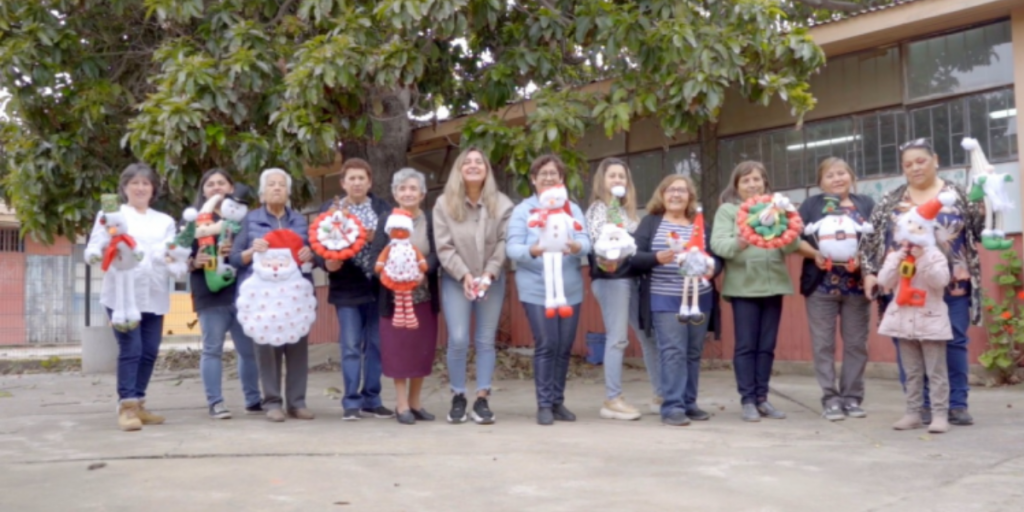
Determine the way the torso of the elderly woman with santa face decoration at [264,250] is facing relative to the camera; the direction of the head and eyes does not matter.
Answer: toward the camera

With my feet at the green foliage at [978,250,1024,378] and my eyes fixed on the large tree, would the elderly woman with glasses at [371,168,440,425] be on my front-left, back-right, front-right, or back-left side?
front-left

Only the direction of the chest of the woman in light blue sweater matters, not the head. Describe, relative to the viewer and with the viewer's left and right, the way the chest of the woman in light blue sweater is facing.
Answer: facing the viewer

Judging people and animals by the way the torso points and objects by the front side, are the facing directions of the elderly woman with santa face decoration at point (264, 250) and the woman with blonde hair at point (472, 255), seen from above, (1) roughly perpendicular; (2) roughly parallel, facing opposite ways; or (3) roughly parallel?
roughly parallel

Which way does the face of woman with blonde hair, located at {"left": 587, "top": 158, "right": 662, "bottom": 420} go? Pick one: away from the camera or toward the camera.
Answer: toward the camera

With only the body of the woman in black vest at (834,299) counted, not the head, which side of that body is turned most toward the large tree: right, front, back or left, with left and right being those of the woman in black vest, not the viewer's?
right

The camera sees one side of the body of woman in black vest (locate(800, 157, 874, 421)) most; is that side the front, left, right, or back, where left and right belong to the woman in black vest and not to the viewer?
front

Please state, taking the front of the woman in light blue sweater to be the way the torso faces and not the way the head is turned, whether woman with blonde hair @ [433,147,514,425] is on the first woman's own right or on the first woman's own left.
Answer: on the first woman's own right

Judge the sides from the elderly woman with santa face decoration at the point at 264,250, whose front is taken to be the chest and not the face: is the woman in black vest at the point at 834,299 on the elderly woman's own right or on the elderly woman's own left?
on the elderly woman's own left

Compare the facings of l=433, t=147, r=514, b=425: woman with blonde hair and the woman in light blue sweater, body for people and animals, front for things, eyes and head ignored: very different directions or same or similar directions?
same or similar directions

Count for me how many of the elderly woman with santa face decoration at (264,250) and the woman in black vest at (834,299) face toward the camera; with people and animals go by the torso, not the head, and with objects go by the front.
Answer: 2

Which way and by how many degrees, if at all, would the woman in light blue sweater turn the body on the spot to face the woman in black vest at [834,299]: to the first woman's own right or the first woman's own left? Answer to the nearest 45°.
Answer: approximately 90° to the first woman's own left

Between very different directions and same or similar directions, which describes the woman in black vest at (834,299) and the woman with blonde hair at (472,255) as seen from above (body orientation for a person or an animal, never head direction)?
same or similar directions

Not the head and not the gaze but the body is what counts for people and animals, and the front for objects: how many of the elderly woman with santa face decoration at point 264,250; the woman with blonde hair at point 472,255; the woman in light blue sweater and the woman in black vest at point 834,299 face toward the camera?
4

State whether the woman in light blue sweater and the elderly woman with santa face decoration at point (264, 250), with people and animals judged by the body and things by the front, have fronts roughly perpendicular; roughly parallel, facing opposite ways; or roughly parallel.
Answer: roughly parallel

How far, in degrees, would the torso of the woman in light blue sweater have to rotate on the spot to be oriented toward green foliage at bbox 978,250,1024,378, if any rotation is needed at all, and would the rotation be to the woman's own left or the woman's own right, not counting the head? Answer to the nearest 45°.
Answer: approximately 135° to the woman's own left

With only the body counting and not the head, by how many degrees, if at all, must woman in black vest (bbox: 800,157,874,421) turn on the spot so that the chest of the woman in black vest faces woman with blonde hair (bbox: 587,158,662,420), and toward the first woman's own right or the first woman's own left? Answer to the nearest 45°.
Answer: approximately 90° to the first woman's own right
